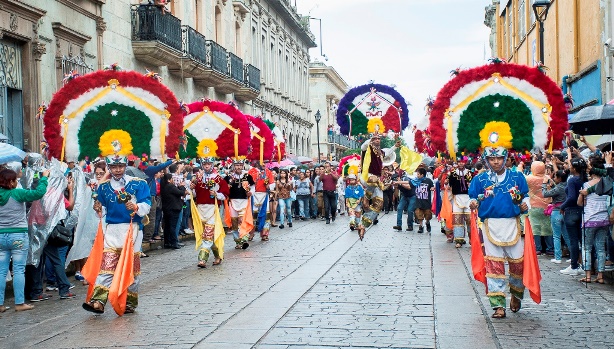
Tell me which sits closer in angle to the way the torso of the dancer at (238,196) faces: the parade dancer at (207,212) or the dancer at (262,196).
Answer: the parade dancer

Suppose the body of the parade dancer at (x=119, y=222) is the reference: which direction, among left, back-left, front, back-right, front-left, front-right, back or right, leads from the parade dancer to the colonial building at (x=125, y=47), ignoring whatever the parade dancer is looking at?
back

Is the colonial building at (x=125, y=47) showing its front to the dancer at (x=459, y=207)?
yes

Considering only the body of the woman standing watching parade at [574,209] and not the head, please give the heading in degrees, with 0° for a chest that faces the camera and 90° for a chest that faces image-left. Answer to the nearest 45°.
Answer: approximately 90°

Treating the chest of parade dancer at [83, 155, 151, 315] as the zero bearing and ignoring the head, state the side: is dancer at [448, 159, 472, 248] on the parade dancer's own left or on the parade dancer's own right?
on the parade dancer's own left

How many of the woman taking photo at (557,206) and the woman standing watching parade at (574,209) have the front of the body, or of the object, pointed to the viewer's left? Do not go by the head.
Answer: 2

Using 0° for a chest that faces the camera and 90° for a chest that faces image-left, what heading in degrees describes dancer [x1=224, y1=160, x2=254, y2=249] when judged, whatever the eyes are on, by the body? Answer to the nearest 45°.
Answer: approximately 0°

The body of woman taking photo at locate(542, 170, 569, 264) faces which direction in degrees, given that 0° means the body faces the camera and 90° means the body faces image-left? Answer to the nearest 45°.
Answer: approximately 90°
